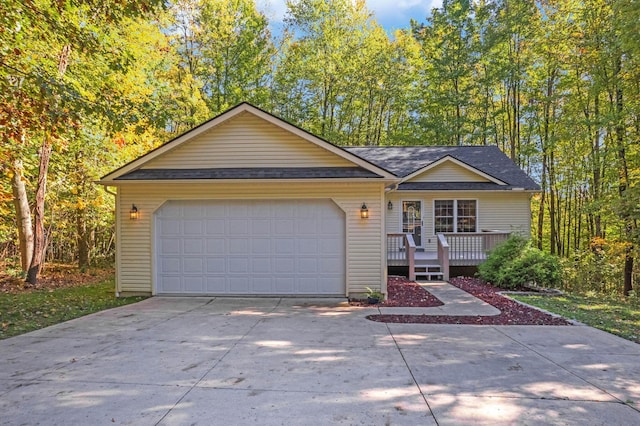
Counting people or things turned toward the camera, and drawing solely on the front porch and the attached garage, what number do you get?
2

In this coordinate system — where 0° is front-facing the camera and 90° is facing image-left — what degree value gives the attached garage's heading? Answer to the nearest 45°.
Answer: approximately 0°

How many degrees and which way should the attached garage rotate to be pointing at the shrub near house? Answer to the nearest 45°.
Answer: approximately 90° to its left

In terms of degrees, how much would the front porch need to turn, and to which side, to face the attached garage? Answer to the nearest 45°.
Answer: approximately 45° to its right

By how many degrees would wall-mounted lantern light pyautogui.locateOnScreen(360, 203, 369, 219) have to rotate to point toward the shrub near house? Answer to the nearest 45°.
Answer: approximately 135° to its left

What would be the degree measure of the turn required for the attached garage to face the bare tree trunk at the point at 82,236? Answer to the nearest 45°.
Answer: approximately 135° to its right
